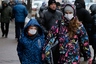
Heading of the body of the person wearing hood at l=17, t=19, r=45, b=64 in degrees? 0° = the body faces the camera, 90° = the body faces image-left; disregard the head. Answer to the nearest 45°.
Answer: approximately 0°

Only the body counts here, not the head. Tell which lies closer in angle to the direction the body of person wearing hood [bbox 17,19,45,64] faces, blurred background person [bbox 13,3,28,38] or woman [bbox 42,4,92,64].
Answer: the woman

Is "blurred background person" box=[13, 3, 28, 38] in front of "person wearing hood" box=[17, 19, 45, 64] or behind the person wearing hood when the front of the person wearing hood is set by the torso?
behind
